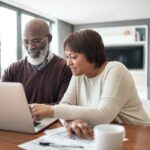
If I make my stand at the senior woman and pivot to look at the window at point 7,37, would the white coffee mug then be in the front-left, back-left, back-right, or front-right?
back-left

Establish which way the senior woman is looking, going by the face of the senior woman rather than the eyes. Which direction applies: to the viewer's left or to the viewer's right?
to the viewer's left

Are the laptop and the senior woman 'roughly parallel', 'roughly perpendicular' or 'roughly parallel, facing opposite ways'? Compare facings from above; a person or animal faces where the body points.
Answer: roughly parallel, facing opposite ways

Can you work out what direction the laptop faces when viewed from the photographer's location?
facing away from the viewer and to the right of the viewer

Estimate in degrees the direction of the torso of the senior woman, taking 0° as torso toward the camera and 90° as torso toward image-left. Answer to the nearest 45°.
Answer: approximately 45°

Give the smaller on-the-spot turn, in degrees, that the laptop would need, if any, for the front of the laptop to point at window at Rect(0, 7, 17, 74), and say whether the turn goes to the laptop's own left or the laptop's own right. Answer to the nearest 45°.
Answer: approximately 45° to the laptop's own left
